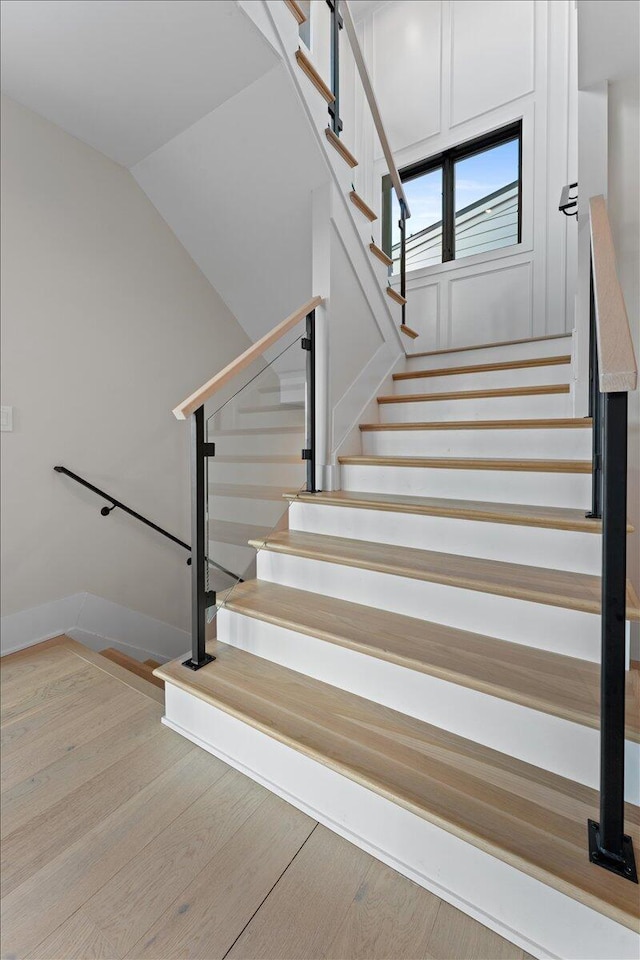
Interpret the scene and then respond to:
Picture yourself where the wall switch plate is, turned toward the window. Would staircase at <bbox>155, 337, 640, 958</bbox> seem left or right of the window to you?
right

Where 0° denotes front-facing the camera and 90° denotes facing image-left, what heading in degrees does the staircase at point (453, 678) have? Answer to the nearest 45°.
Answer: approximately 45°

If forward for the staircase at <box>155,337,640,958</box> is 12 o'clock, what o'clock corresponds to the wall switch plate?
The wall switch plate is roughly at 2 o'clock from the staircase.

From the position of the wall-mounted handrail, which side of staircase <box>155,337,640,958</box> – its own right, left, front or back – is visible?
right
